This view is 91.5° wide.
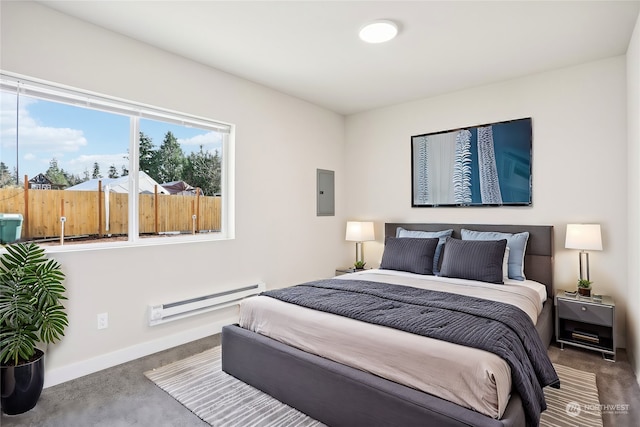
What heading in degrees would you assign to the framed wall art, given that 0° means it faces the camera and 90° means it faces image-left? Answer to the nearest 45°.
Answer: approximately 45°

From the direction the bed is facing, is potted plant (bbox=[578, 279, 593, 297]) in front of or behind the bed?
behind

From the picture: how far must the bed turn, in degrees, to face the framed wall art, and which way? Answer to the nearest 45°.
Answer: approximately 180°

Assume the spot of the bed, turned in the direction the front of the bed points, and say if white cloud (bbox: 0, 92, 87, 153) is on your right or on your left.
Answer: on your right
